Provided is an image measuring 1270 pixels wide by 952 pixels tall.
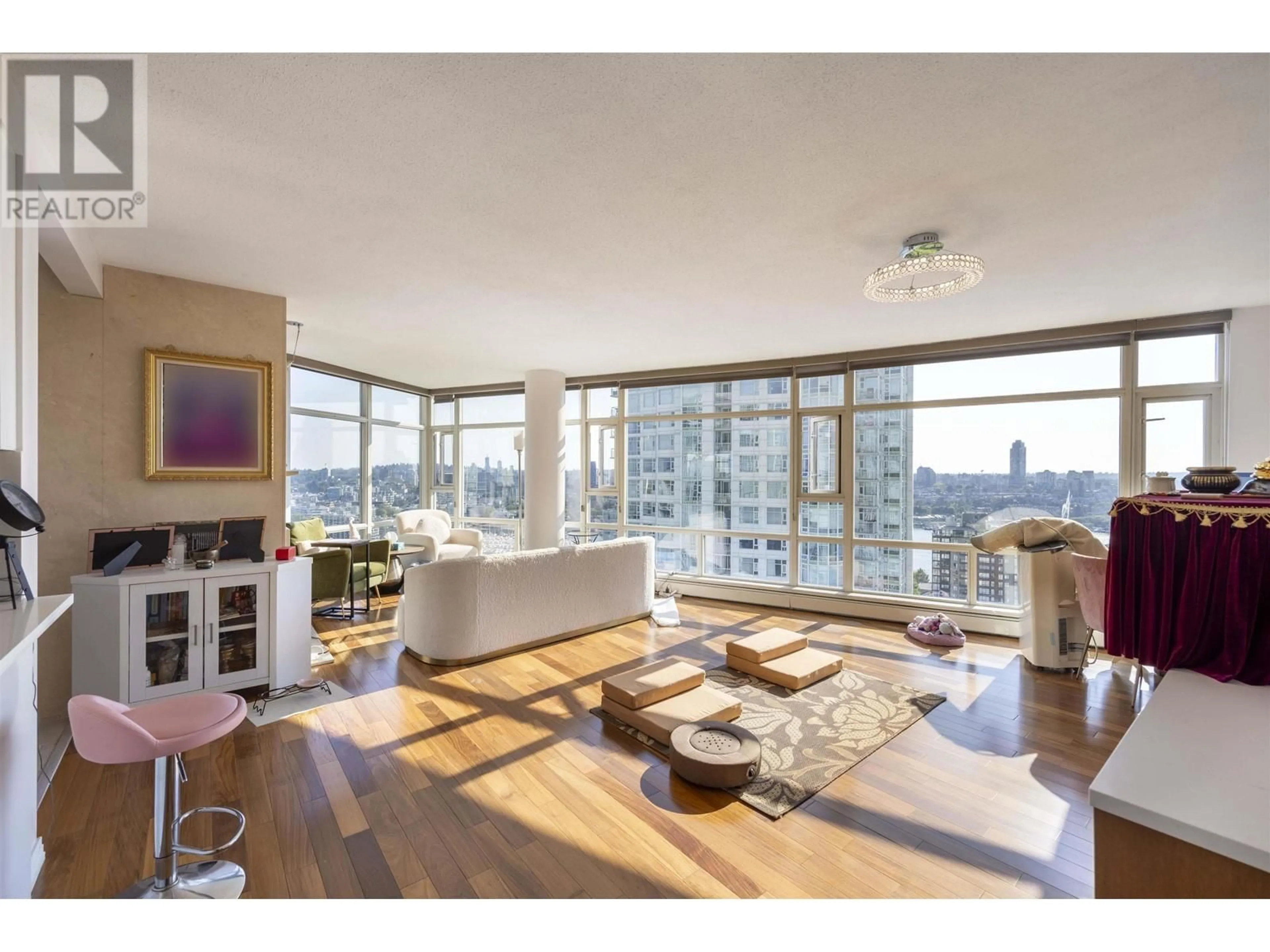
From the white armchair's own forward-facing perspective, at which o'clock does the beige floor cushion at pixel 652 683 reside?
The beige floor cushion is roughly at 1 o'clock from the white armchair.

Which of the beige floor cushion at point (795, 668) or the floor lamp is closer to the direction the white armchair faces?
the beige floor cushion

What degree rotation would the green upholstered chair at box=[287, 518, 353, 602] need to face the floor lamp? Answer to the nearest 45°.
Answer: approximately 45° to its left

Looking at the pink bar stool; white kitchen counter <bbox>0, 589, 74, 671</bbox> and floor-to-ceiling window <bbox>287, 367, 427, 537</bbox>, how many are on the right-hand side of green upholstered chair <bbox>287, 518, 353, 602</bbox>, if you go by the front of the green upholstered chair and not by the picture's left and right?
2

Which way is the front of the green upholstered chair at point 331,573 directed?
to the viewer's right

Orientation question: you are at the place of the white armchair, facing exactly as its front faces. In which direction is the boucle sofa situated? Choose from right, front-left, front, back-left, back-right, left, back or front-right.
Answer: front-right

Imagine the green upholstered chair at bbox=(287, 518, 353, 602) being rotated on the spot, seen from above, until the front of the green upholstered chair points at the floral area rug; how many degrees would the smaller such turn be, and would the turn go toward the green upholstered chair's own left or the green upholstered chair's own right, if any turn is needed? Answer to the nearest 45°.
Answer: approximately 45° to the green upholstered chair's own right

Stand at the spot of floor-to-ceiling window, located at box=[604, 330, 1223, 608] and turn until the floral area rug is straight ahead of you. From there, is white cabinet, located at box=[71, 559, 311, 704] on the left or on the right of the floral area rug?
right

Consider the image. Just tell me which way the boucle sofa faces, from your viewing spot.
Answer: facing away from the viewer and to the left of the viewer

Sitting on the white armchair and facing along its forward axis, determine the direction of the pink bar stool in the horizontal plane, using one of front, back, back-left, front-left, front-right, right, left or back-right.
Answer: front-right

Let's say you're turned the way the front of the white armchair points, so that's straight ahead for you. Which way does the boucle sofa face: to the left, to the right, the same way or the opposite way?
the opposite way

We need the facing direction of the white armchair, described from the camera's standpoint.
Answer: facing the viewer and to the right of the viewer

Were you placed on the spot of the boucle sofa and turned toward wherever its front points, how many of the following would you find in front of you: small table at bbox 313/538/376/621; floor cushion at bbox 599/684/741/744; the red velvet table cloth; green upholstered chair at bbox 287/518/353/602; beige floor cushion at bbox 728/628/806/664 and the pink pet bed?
2

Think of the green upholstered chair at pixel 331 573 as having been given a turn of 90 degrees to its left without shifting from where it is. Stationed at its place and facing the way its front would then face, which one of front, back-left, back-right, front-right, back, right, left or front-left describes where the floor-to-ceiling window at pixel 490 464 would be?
front-right
